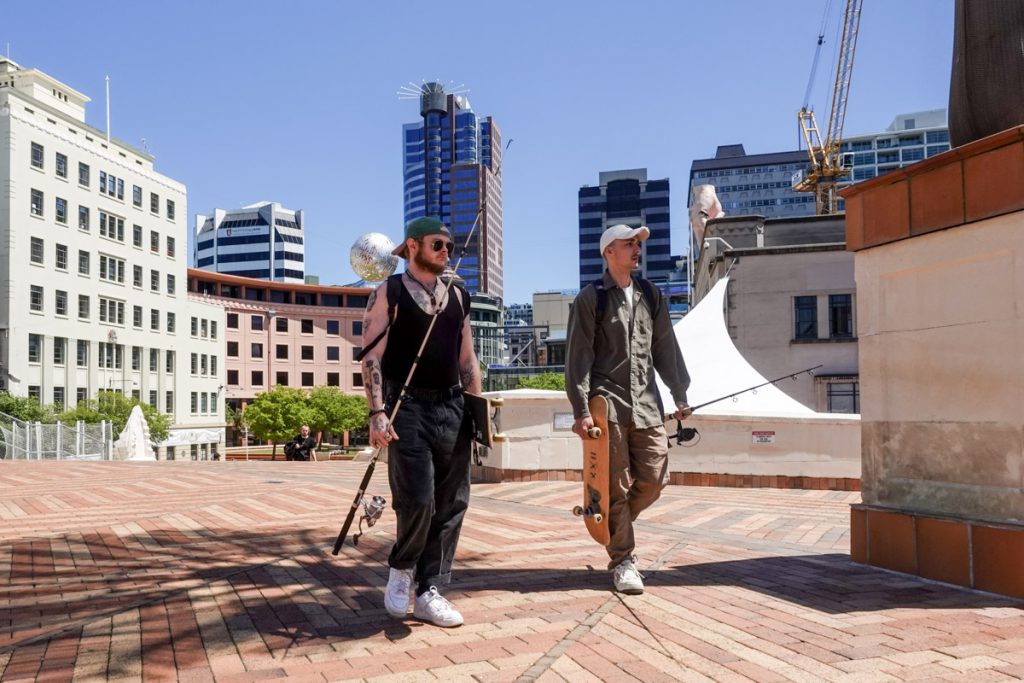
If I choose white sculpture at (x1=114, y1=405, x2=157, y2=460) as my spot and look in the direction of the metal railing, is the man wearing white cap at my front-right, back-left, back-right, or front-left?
back-left

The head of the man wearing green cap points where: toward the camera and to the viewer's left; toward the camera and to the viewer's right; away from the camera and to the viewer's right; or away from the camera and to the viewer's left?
toward the camera and to the viewer's right

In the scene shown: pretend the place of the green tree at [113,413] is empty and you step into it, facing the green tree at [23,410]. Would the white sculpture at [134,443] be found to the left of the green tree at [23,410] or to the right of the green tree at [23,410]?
left

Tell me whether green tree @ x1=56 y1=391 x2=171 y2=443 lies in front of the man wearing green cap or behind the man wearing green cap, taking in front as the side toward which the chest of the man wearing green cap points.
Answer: behind

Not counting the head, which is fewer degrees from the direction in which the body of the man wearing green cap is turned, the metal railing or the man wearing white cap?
the man wearing white cap

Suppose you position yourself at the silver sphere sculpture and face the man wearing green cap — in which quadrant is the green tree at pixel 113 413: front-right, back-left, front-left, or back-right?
back-right

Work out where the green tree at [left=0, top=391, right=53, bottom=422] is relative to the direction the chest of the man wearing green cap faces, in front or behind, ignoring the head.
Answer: behind

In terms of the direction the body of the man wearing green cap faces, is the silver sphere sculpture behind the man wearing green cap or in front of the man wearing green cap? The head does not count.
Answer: behind

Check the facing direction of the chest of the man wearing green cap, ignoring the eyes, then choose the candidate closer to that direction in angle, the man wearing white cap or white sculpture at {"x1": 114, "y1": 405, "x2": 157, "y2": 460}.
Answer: the man wearing white cap

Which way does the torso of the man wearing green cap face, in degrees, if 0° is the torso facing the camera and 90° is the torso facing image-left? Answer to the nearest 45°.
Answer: approximately 315°

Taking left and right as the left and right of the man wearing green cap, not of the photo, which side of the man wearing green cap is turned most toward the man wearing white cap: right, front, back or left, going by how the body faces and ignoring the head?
left
